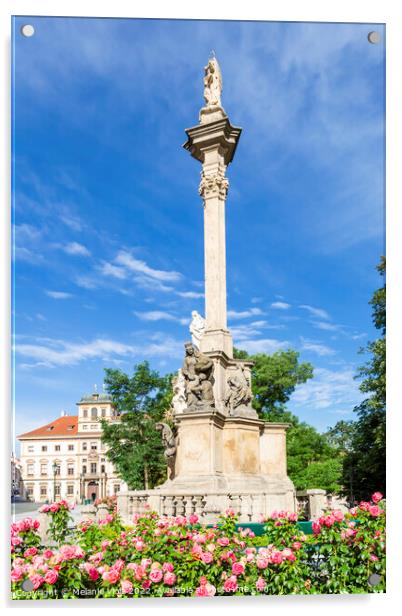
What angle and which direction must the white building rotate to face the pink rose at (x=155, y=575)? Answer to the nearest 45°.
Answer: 0° — it already faces it

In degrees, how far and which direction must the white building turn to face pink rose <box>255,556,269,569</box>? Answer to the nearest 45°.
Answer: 0° — it already faces it

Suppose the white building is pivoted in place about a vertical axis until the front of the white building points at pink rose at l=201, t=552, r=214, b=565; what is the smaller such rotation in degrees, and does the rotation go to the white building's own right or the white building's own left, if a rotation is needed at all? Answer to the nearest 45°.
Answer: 0° — it already faces it

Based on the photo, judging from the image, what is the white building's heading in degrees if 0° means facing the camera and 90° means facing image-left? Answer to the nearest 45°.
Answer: approximately 0°
